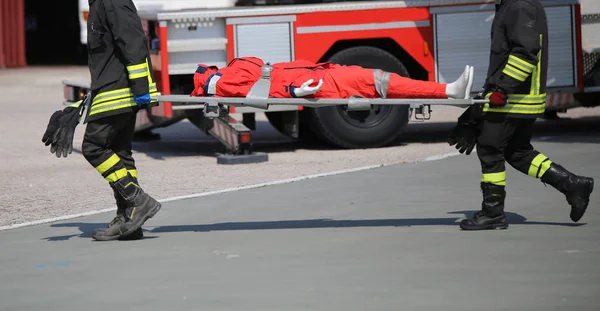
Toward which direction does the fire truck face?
to the viewer's right

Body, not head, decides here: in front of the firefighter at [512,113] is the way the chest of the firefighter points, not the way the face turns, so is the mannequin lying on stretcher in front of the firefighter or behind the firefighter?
in front

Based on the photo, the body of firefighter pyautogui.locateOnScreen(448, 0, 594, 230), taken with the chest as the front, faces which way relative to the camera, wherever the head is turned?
to the viewer's left

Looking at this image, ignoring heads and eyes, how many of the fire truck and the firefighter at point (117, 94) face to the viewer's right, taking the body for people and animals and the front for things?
1

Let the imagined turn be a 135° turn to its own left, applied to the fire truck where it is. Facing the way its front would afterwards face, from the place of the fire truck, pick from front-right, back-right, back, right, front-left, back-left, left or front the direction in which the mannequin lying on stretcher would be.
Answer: back-left

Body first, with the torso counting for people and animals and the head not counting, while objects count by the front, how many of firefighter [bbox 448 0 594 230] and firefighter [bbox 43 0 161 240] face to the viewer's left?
2

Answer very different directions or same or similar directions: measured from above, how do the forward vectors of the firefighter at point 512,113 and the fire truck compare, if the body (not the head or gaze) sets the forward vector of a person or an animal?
very different directions

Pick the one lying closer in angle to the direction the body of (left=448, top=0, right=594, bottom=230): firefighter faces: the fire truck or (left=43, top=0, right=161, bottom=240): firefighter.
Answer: the firefighter

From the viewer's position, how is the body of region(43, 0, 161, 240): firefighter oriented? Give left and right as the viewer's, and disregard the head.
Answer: facing to the left of the viewer

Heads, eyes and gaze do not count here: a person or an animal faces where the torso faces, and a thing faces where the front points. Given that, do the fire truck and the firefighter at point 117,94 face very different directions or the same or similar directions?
very different directions

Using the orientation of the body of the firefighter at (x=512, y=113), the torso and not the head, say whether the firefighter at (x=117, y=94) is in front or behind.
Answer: in front

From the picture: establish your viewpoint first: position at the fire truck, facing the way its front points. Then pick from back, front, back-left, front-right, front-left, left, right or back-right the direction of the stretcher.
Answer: right

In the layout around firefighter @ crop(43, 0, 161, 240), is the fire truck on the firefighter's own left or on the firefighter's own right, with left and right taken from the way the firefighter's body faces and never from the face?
on the firefighter's own right
